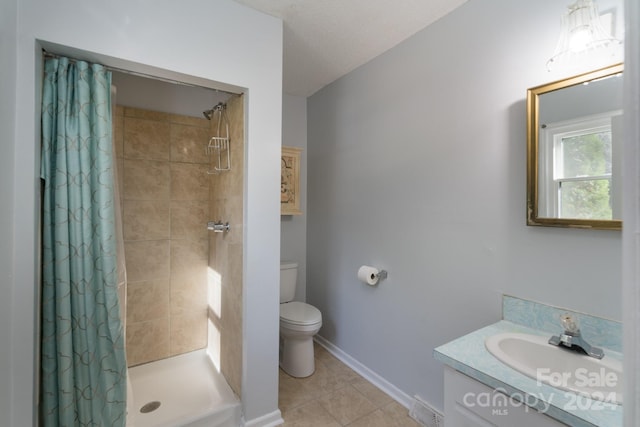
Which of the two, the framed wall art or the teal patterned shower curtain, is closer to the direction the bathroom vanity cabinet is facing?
the teal patterned shower curtain

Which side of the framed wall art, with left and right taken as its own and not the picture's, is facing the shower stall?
right

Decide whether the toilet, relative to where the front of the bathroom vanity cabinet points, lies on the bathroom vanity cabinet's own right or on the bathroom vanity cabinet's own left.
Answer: on the bathroom vanity cabinet's own right

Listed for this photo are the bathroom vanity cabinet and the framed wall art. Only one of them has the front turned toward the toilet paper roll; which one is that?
the framed wall art

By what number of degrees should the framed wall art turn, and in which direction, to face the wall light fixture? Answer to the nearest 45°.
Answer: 0° — it already faces it

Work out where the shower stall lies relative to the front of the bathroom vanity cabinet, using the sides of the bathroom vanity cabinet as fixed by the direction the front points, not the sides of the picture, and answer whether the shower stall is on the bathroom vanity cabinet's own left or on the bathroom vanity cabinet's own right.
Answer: on the bathroom vanity cabinet's own right

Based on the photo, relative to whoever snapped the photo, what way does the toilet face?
facing the viewer and to the right of the viewer

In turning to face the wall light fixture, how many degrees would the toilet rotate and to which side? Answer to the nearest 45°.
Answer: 0° — it already faces it

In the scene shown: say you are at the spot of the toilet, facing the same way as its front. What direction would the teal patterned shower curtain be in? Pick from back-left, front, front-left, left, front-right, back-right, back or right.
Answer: right

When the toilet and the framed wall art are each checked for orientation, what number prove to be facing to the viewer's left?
0

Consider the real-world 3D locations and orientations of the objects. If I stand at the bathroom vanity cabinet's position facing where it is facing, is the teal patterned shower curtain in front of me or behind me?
in front

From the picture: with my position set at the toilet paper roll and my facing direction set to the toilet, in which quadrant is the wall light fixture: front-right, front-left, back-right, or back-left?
back-left

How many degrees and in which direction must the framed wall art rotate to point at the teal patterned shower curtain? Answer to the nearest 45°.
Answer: approximately 90° to its right
